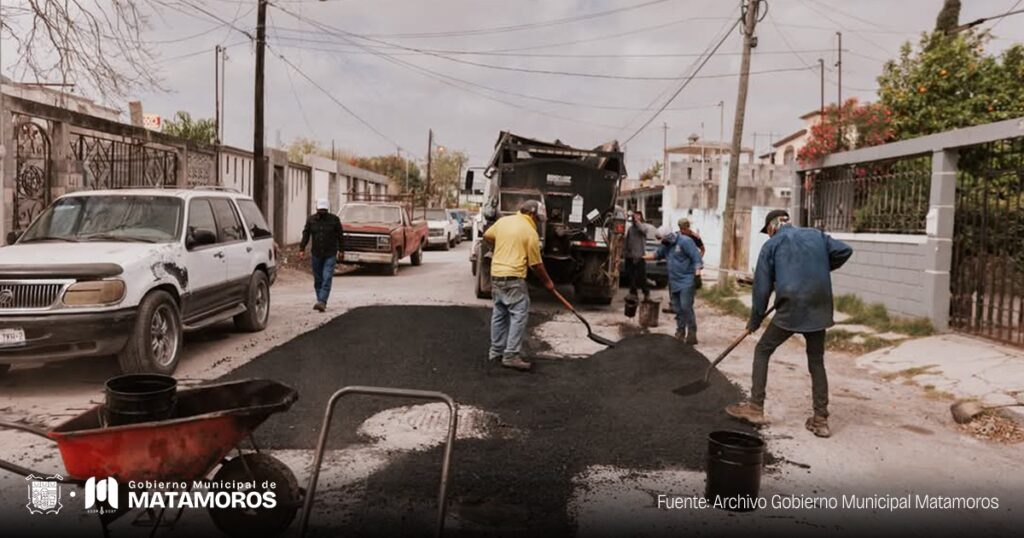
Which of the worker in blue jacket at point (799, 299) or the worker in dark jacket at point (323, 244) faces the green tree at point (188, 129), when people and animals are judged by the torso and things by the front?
the worker in blue jacket

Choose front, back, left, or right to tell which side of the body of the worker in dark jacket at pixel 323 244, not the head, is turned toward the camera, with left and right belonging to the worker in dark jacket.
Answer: front

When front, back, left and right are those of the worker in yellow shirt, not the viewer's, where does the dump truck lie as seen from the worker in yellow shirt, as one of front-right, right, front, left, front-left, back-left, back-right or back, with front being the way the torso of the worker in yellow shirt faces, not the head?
front-left

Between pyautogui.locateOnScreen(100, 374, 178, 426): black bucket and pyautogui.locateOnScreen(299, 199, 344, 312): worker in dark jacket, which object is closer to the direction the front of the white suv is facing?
the black bucket

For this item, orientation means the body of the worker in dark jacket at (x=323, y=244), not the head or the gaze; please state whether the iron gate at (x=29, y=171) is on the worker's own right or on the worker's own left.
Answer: on the worker's own right

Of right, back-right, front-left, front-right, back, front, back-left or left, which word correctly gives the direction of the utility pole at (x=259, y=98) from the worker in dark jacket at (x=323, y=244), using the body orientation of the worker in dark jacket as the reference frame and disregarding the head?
back

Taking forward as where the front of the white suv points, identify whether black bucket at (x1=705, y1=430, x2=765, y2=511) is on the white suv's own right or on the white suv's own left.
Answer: on the white suv's own left

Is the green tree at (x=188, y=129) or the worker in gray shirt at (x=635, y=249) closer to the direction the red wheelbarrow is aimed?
the worker in gray shirt

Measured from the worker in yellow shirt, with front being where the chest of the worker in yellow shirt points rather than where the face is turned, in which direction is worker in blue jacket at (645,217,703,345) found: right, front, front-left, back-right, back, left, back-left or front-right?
front

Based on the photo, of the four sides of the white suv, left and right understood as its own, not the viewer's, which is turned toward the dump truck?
back

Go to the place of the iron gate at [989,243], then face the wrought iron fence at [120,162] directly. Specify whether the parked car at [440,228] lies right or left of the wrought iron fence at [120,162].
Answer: right

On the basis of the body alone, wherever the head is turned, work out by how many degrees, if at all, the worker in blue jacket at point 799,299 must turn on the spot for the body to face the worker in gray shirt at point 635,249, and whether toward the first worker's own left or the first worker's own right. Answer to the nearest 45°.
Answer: approximately 45° to the first worker's own right

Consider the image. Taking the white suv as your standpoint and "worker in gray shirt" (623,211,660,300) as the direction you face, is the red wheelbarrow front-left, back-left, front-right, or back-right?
back-right

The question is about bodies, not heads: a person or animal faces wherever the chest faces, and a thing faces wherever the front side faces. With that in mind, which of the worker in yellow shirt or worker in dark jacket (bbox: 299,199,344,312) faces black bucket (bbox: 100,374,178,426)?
the worker in dark jacket

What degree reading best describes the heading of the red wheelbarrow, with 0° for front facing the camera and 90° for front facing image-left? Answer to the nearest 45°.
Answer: approximately 270°
